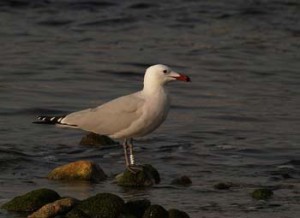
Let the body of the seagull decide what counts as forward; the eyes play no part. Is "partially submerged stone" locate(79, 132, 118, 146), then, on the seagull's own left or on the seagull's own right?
on the seagull's own left

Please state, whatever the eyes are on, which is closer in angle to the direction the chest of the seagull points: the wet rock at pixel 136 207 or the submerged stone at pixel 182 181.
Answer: the submerged stone

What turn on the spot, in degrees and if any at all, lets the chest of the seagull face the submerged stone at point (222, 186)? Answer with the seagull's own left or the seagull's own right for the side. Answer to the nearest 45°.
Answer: approximately 45° to the seagull's own right

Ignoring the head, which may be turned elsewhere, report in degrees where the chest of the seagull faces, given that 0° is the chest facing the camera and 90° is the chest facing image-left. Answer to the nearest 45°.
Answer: approximately 270°

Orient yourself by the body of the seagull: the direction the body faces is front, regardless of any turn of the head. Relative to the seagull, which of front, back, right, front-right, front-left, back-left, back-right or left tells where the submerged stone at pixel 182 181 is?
front-right

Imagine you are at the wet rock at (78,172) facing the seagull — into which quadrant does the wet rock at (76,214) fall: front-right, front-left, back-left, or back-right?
back-right

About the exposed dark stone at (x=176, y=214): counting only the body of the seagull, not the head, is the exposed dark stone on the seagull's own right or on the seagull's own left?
on the seagull's own right

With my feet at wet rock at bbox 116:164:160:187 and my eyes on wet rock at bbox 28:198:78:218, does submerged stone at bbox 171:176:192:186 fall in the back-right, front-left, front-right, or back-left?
back-left

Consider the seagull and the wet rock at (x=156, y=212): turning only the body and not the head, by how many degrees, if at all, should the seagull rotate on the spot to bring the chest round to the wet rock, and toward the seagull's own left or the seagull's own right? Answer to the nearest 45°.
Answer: approximately 90° to the seagull's own right

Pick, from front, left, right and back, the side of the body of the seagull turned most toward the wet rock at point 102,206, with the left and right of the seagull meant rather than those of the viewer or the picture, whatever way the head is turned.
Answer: right

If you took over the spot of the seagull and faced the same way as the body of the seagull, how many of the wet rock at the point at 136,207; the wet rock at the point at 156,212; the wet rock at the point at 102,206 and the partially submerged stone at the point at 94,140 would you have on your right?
3
